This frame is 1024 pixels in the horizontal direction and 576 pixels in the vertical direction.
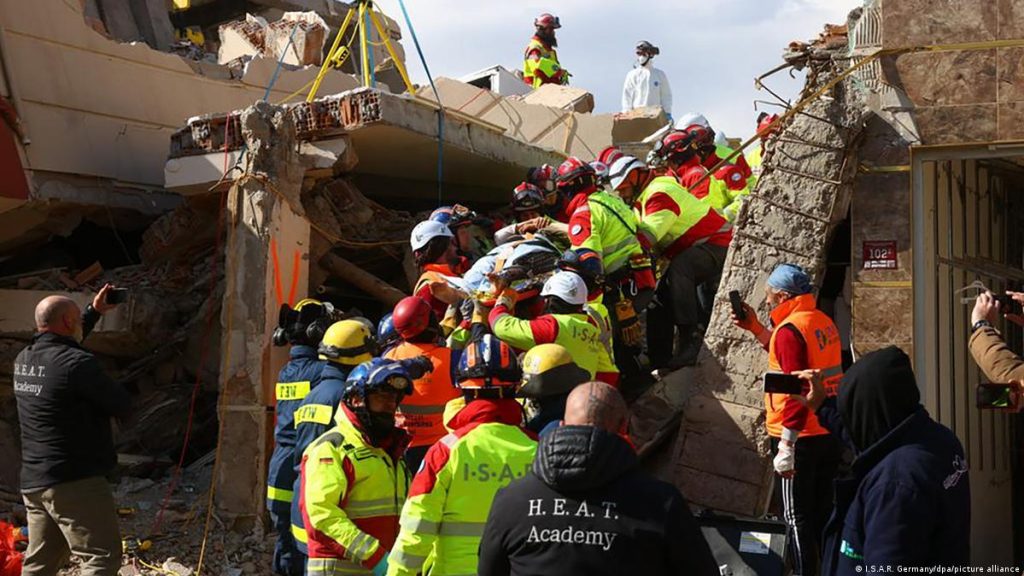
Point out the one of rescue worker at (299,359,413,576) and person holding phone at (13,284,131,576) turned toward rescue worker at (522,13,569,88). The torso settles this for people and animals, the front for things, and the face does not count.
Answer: the person holding phone

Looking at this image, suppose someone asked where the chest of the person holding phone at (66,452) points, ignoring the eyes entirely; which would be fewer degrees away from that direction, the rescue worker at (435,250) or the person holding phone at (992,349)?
the rescue worker

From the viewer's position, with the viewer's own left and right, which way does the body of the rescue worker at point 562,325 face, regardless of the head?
facing away from the viewer and to the left of the viewer

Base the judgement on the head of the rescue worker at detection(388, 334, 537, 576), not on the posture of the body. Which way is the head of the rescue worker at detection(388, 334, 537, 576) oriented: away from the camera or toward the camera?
away from the camera

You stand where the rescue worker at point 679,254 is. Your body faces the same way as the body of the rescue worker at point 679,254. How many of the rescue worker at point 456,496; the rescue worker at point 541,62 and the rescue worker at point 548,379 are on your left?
2

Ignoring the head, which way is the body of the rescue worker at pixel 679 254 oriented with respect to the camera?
to the viewer's left

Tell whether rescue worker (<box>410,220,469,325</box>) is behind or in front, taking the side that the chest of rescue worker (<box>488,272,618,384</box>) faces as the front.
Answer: in front

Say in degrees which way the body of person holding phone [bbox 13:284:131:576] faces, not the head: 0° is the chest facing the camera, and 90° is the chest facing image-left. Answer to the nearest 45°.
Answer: approximately 225°

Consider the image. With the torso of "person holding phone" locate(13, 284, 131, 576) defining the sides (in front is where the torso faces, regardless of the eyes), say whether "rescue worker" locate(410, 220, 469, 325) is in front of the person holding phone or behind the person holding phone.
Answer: in front

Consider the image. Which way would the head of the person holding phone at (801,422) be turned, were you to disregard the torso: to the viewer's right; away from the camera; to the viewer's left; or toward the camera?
to the viewer's left

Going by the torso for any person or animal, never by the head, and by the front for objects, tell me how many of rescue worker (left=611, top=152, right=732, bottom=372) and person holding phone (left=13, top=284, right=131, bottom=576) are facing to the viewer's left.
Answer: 1

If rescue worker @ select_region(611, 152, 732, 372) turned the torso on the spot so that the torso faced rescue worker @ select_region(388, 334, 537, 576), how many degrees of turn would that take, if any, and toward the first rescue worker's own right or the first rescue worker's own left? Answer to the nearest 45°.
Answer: approximately 90° to the first rescue worker's own left

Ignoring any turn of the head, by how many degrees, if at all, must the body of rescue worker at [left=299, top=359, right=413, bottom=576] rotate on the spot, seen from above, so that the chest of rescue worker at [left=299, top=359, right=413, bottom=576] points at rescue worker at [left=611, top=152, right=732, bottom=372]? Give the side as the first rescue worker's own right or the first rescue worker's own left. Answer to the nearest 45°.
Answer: approximately 90° to the first rescue worker's own left
